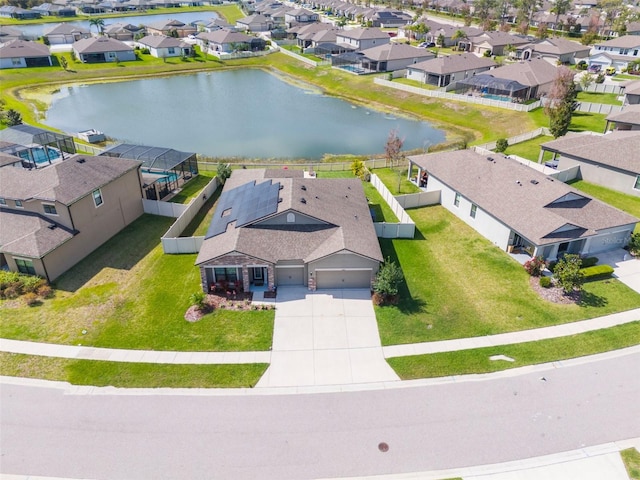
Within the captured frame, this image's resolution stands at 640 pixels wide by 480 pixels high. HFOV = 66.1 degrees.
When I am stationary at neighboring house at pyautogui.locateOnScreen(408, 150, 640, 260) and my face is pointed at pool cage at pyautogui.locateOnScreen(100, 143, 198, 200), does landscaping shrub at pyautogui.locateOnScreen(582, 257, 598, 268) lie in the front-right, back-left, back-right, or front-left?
back-left

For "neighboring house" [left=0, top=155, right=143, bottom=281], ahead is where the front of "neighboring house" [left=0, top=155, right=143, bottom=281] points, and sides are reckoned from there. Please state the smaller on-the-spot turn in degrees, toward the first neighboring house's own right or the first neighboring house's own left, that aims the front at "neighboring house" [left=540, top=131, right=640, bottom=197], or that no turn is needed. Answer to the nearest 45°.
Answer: approximately 135° to the first neighboring house's own left

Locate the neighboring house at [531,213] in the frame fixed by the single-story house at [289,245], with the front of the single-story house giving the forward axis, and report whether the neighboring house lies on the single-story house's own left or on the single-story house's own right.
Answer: on the single-story house's own left

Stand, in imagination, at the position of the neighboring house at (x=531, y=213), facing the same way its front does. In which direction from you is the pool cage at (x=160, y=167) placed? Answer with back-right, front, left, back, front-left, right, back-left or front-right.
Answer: back-right

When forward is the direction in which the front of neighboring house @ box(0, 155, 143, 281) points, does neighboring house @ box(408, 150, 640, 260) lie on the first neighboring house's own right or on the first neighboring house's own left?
on the first neighboring house's own left

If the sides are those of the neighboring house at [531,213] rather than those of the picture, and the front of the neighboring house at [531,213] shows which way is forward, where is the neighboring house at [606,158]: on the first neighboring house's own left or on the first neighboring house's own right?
on the first neighboring house's own left

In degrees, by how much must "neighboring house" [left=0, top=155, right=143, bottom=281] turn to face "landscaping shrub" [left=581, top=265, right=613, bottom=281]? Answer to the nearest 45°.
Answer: approximately 90° to its left

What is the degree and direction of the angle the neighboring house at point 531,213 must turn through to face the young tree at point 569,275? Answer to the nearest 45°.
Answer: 0° — it already faces it

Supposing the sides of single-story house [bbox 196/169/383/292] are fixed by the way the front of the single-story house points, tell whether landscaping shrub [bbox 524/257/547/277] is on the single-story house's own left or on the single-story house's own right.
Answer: on the single-story house's own left

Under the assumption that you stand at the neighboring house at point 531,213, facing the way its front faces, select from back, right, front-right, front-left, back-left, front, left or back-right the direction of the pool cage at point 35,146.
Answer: back-right
